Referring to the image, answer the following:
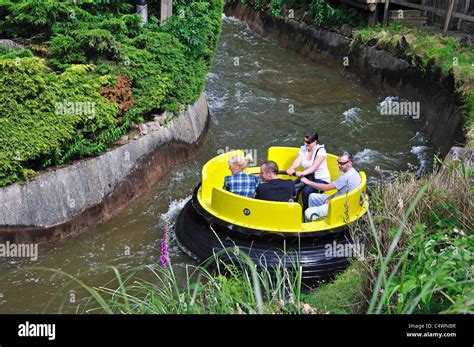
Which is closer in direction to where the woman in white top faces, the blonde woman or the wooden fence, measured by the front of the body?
the blonde woman

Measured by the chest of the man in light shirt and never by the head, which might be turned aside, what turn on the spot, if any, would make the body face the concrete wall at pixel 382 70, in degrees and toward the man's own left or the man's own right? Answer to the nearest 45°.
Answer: approximately 90° to the man's own right

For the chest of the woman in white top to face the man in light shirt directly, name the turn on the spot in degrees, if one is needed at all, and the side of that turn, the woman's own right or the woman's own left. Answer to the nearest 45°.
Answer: approximately 90° to the woman's own left

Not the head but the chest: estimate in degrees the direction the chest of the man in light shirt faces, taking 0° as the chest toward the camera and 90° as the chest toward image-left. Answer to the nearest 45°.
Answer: approximately 90°

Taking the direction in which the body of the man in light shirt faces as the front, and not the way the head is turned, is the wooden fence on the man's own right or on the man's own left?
on the man's own right

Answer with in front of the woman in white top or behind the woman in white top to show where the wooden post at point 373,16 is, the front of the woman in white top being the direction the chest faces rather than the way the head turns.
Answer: behind

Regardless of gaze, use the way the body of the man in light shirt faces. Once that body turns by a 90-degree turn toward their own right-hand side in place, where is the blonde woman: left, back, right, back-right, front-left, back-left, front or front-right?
left

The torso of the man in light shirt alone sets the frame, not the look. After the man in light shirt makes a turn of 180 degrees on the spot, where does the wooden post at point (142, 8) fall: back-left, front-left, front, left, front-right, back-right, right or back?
back-left

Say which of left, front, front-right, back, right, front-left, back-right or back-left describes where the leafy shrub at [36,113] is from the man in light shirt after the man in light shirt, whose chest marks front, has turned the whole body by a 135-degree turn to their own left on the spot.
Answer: back-right

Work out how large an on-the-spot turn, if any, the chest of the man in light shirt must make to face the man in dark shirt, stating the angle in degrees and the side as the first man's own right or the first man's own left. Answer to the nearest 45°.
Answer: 0° — they already face them

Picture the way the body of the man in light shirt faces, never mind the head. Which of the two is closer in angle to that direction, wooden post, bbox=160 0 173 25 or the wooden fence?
the wooden post

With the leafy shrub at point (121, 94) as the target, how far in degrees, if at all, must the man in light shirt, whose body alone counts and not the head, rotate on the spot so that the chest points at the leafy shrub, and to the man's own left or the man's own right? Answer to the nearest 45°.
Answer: approximately 45° to the man's own right

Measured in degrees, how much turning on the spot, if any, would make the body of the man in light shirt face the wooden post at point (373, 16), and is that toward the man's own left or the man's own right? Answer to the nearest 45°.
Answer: approximately 90° to the man's own right

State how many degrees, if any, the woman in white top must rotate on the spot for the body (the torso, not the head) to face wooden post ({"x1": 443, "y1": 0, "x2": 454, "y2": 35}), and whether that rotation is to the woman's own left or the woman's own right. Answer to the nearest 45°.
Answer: approximately 135° to the woman's own right

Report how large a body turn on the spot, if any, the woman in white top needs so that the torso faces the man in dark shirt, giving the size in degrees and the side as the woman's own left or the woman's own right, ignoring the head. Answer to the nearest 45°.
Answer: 0° — they already face them

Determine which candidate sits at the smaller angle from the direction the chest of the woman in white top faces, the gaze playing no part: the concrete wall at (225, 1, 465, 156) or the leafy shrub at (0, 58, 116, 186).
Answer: the leafy shrub
